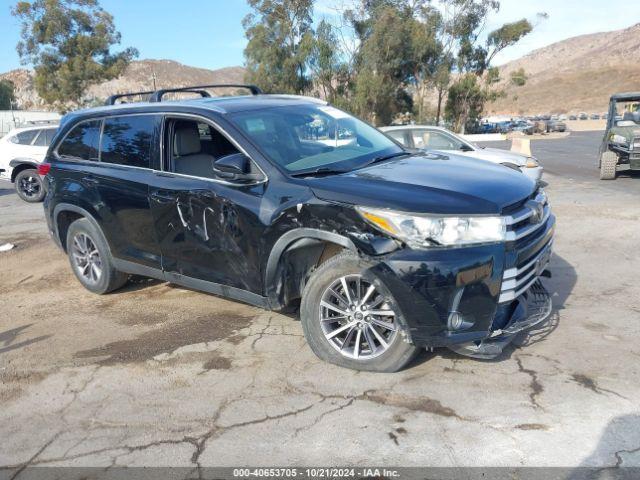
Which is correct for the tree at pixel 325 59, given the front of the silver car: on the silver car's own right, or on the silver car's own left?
on the silver car's own left

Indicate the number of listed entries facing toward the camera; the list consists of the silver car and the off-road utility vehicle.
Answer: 1

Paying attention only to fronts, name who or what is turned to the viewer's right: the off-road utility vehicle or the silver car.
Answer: the silver car

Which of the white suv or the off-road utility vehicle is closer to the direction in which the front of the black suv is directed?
the off-road utility vehicle

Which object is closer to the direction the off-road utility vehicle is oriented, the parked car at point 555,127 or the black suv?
the black suv

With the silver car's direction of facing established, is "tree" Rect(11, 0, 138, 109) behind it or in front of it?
behind

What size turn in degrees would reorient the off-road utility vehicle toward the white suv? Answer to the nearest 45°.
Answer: approximately 45° to its right

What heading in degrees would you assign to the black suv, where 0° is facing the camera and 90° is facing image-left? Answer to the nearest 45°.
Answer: approximately 315°

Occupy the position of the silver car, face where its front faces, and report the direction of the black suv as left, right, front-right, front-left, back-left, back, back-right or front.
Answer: right

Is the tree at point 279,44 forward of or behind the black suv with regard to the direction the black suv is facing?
behind

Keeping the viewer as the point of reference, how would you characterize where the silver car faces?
facing to the right of the viewer

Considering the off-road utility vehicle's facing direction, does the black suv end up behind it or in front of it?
in front

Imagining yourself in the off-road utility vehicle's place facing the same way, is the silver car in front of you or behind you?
in front
